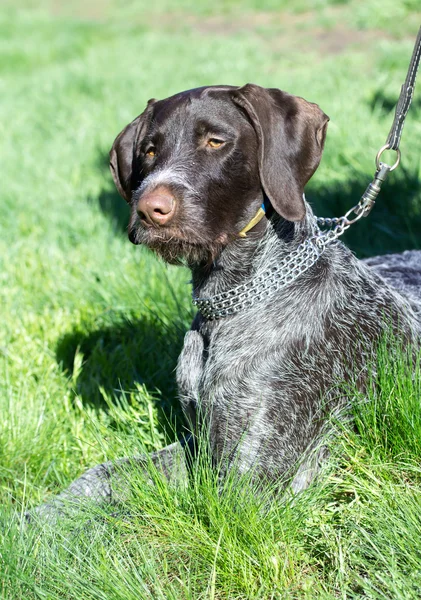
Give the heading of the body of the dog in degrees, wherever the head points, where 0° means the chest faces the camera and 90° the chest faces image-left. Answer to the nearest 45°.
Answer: approximately 45°
